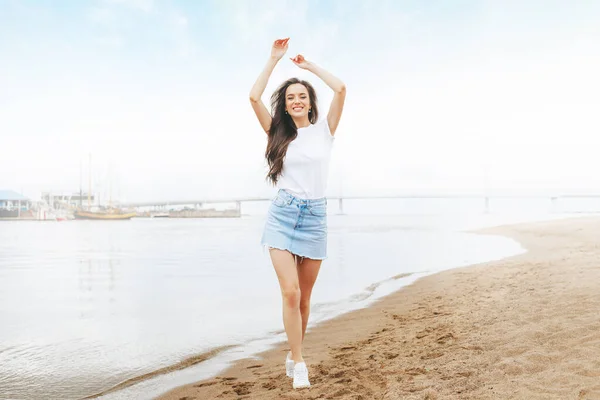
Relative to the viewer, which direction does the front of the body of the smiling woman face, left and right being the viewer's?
facing the viewer
